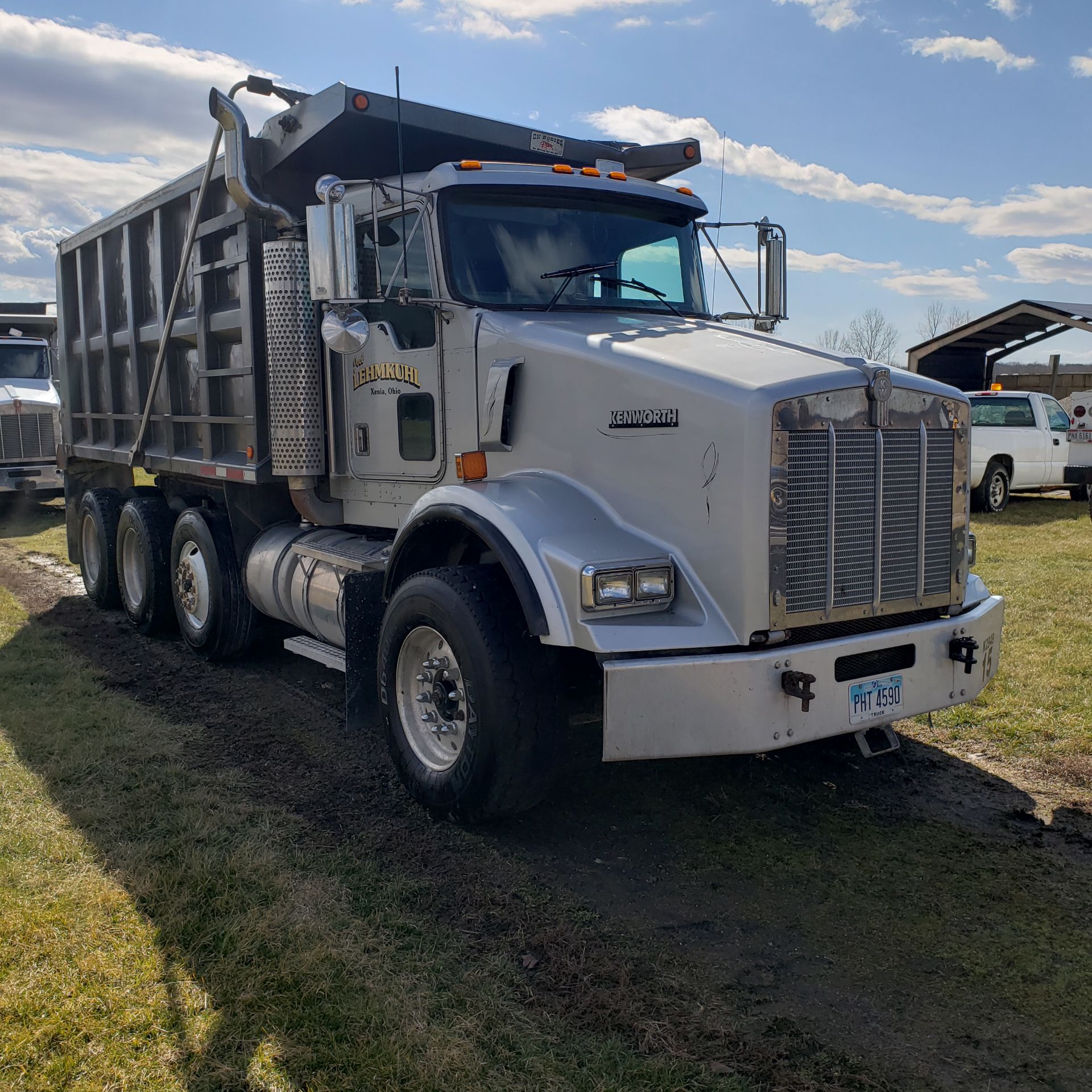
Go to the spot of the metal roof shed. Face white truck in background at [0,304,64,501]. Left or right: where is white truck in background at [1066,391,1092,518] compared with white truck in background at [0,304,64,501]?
left

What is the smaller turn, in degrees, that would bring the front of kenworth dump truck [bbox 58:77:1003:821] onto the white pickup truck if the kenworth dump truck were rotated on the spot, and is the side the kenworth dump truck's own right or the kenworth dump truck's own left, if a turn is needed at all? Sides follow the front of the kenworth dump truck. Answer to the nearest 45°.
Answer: approximately 90° to the kenworth dump truck's own left

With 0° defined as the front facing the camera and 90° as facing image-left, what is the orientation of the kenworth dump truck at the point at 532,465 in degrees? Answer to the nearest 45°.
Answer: approximately 315°

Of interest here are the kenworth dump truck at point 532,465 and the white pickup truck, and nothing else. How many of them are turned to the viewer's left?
0

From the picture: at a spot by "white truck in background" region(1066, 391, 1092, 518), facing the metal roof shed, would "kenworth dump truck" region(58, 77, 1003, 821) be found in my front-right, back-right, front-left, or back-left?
back-left

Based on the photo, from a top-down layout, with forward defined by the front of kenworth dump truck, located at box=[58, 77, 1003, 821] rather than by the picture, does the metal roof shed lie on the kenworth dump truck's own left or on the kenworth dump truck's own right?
on the kenworth dump truck's own left
